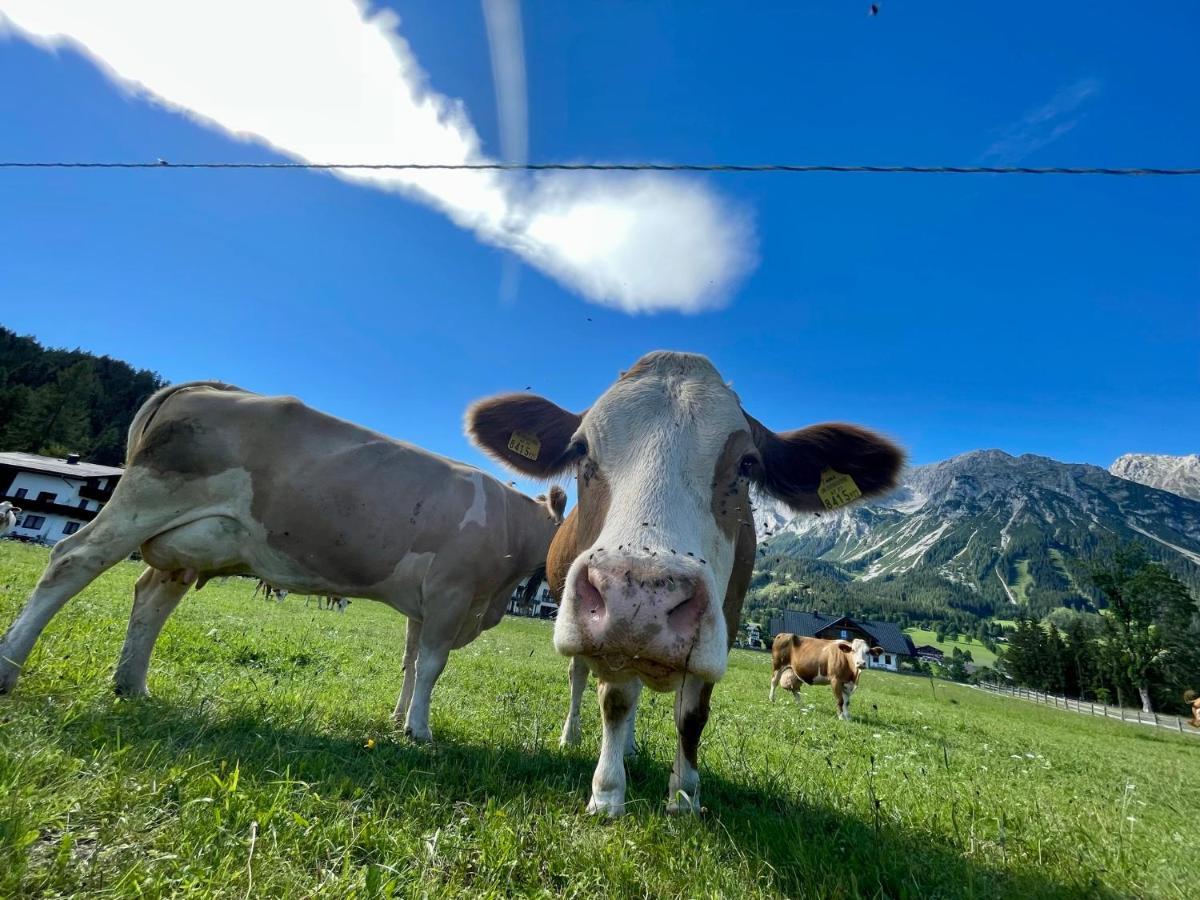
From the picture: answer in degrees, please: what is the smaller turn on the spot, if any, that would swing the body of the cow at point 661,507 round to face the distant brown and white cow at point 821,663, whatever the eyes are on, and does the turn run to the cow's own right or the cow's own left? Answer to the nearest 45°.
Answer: approximately 180°

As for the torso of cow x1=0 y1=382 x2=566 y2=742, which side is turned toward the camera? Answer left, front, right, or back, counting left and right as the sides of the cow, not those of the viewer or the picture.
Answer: right

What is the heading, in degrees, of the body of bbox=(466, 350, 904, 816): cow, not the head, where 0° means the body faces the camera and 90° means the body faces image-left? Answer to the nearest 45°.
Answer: approximately 0°

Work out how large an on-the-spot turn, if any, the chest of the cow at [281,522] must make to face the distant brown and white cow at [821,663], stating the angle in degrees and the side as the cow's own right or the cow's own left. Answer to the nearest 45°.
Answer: approximately 45° to the cow's own left

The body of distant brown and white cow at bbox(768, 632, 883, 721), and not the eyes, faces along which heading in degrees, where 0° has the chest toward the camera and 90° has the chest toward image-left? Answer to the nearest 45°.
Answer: approximately 315°
